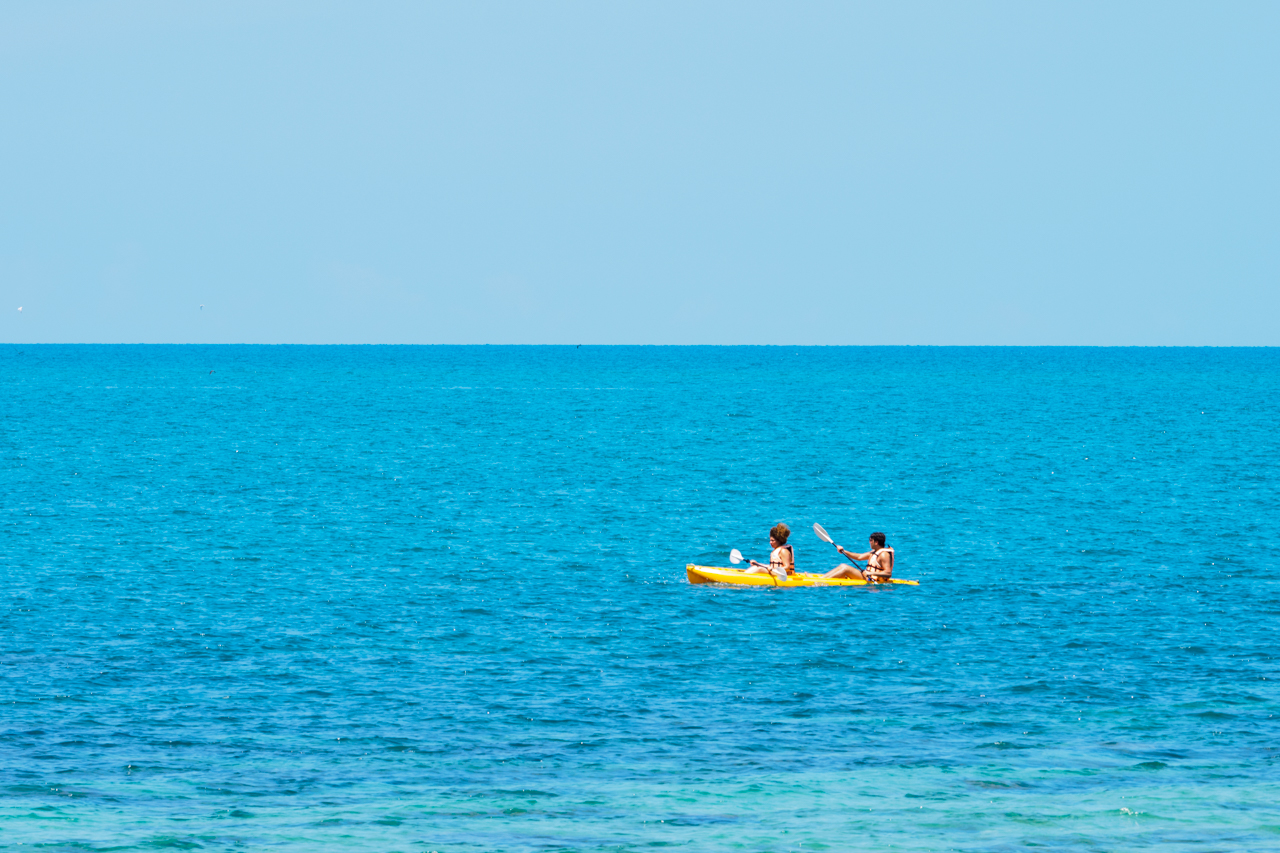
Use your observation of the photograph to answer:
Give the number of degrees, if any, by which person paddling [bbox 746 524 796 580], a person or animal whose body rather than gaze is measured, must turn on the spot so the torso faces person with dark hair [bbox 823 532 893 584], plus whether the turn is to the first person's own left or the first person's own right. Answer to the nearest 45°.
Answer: approximately 180°

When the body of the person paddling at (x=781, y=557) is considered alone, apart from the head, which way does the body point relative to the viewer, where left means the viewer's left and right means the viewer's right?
facing to the left of the viewer

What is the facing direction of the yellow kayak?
to the viewer's left
